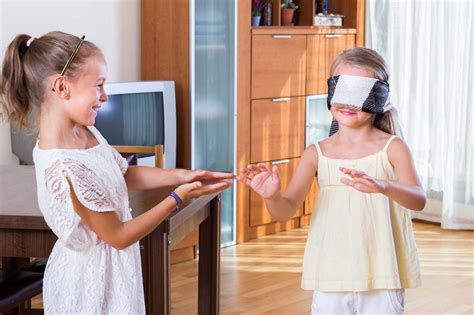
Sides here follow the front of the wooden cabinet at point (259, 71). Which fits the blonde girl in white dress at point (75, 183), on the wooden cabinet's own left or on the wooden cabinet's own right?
on the wooden cabinet's own right

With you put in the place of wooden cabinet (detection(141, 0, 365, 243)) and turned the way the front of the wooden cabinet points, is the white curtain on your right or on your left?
on your left

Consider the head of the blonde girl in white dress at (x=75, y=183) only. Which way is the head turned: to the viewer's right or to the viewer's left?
to the viewer's right

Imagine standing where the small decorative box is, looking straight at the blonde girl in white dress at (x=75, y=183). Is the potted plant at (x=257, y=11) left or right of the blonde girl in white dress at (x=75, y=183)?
right

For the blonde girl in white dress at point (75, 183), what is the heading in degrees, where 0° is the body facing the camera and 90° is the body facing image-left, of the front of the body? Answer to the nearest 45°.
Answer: approximately 270°

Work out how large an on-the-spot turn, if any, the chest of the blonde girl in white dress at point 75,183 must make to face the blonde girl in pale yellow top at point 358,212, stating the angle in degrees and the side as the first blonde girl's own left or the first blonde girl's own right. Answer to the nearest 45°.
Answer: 0° — they already face them
